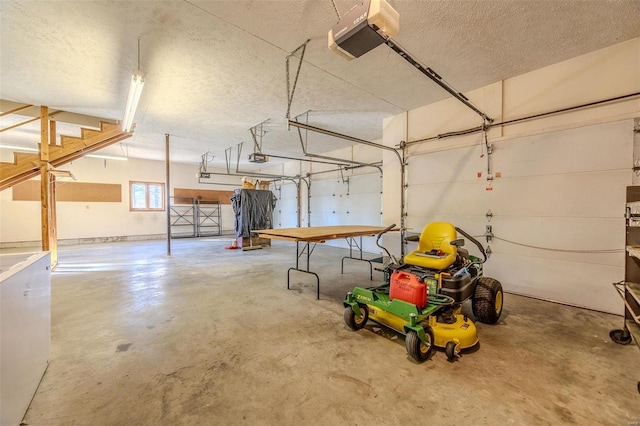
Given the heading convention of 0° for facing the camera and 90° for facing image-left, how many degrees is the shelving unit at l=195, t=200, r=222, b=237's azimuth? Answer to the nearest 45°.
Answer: approximately 0°

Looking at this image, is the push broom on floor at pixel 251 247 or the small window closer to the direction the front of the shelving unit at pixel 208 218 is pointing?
the push broom on floor

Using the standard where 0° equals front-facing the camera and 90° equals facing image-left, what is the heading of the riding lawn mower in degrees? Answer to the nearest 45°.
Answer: approximately 45°

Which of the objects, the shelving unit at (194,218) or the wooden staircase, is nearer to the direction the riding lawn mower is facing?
the wooden staircase

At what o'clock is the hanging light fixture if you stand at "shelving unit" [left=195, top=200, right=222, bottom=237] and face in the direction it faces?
The hanging light fixture is roughly at 12 o'clock from the shelving unit.

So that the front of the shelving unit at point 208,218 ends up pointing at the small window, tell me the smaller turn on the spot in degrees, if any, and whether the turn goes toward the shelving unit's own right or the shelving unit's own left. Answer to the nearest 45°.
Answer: approximately 90° to the shelving unit's own right

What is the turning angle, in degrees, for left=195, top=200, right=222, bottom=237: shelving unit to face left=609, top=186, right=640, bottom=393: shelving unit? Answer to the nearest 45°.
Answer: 0° — it already faces it

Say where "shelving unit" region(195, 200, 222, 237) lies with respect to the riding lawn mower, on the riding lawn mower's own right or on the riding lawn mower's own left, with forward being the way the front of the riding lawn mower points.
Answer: on the riding lawn mower's own right

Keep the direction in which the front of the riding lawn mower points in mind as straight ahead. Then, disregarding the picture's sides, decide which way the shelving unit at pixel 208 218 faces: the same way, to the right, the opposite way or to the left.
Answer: to the left

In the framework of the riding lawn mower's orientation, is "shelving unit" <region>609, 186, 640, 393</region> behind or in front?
behind
